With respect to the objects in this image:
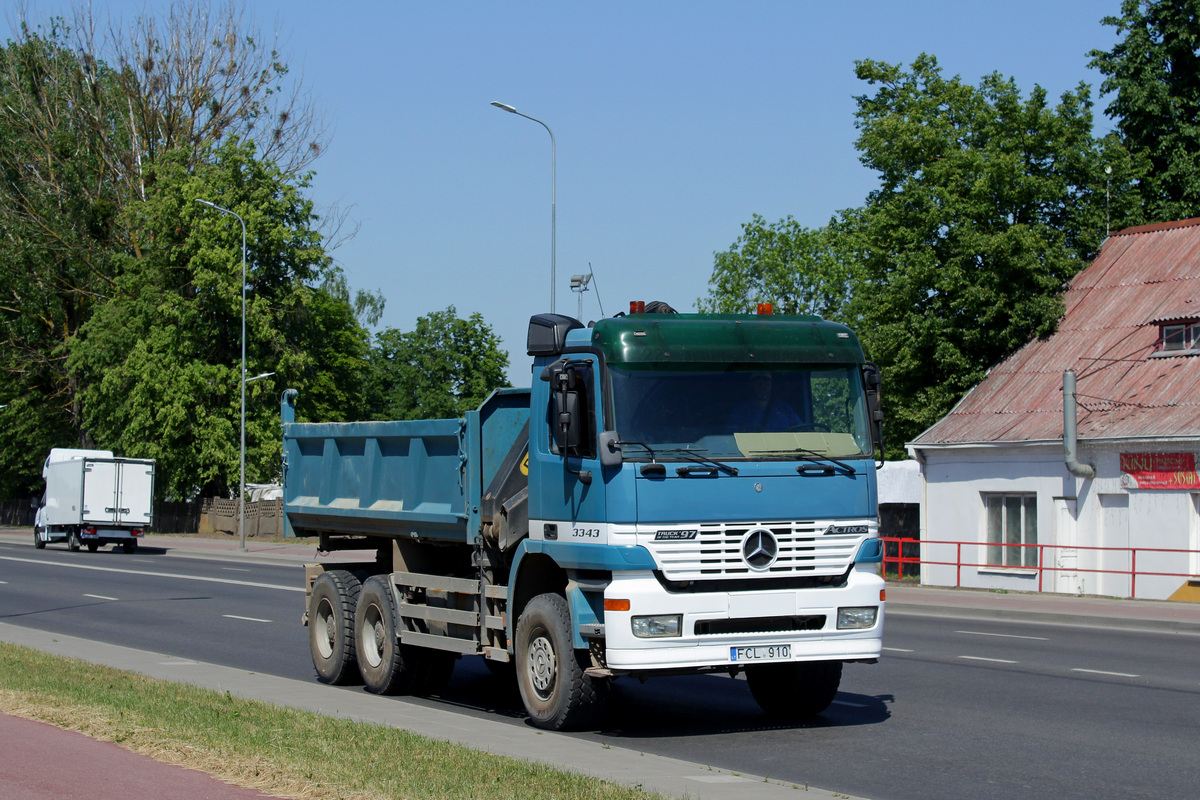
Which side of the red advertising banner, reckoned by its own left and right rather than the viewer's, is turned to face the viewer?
front

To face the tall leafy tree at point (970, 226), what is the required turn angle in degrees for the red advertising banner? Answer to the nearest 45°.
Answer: approximately 135° to its right

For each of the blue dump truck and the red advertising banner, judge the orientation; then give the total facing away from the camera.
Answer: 0

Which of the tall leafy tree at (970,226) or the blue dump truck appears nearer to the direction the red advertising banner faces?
the blue dump truck

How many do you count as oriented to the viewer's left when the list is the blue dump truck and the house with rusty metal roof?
0

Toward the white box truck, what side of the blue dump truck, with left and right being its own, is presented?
back

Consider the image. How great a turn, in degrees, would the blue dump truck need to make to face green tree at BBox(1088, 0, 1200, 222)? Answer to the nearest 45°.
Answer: approximately 90° to its left

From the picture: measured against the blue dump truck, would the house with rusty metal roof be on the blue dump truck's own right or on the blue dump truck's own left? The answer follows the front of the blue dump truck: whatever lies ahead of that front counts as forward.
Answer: on the blue dump truck's own left

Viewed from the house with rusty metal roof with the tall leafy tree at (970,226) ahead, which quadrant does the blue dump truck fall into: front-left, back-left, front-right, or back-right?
back-left

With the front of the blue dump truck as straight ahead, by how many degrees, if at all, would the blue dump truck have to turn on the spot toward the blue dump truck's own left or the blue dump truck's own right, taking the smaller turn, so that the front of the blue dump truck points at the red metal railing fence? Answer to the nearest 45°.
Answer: approximately 90° to the blue dump truck's own left

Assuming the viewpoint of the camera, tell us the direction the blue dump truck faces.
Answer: facing the viewer and to the right of the viewer

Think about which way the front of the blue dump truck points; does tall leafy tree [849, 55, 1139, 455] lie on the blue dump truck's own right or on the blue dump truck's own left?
on the blue dump truck's own left

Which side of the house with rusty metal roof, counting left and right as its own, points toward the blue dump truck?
front
